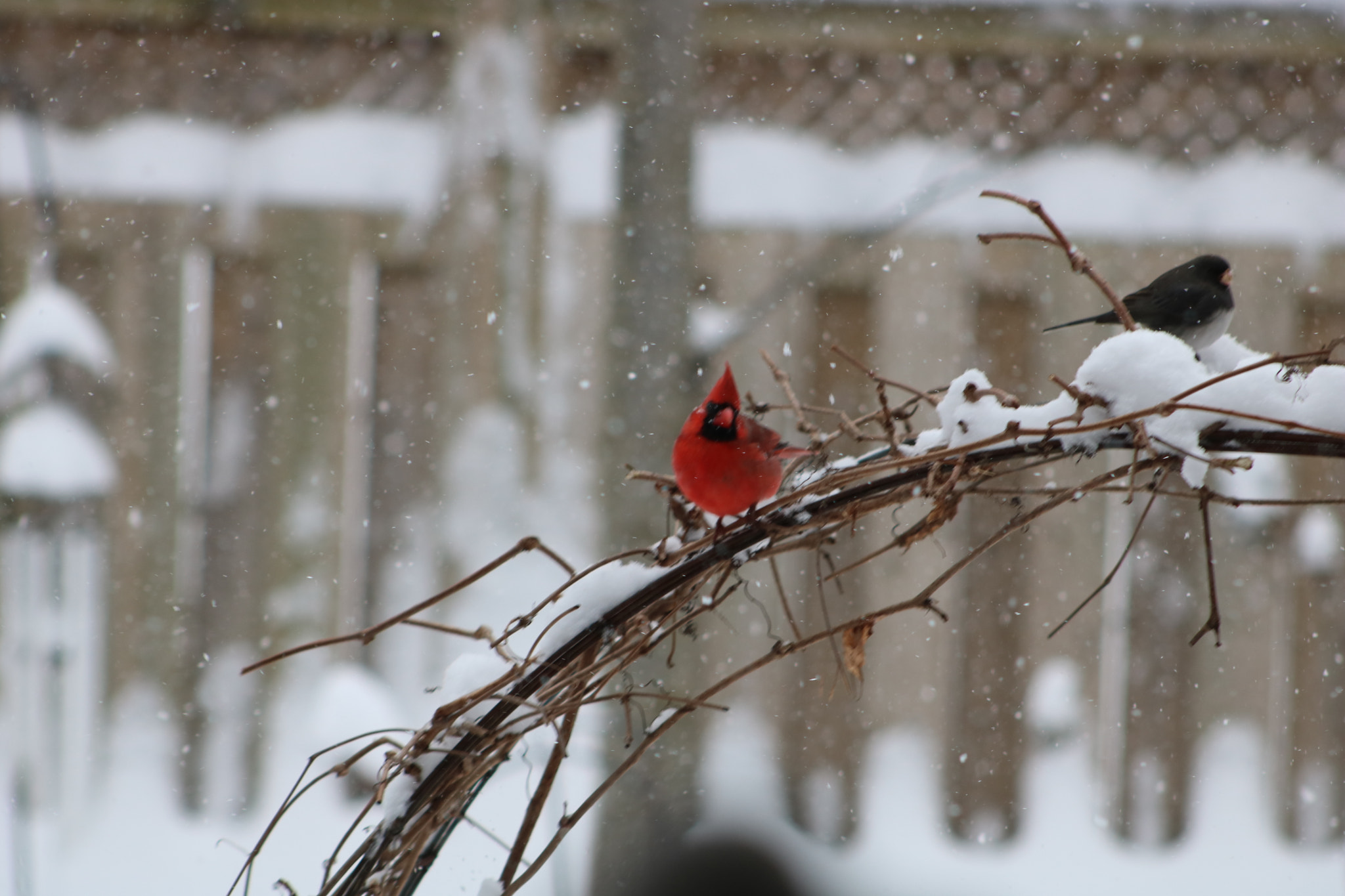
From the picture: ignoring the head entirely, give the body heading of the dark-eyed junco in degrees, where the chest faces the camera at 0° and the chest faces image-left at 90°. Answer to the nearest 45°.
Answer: approximately 270°
